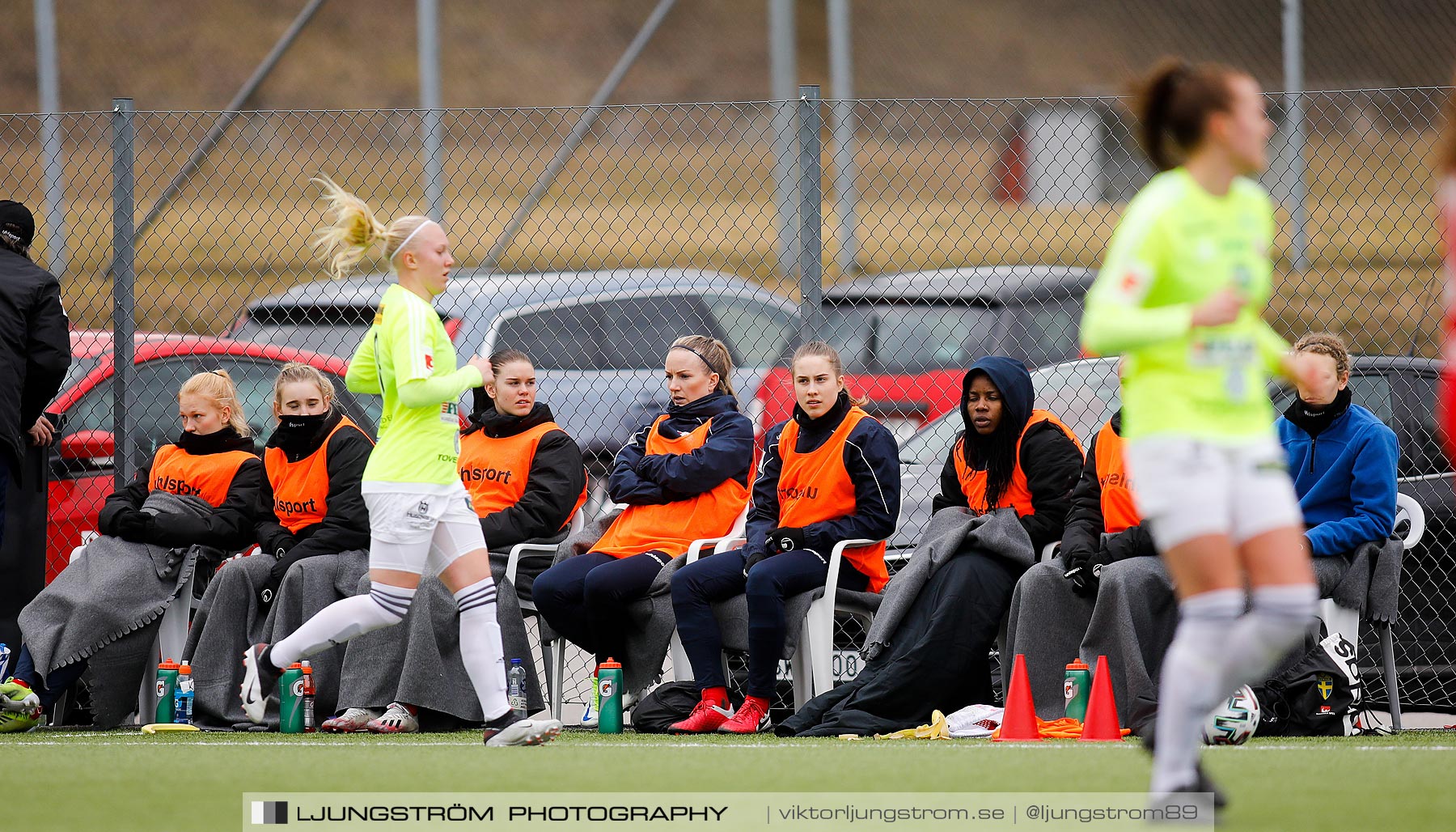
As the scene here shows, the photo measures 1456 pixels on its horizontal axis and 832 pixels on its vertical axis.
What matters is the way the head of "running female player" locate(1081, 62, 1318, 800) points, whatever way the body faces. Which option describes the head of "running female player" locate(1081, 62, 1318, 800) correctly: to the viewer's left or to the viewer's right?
to the viewer's right

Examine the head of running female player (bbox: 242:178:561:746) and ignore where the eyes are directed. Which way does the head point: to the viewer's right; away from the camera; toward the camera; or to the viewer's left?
to the viewer's right

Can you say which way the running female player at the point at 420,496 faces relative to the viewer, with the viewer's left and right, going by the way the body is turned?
facing to the right of the viewer

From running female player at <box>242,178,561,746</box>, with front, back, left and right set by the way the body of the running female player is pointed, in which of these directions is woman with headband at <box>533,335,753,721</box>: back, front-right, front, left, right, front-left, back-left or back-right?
front-left

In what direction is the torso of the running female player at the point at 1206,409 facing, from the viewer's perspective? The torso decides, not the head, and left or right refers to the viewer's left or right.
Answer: facing the viewer and to the right of the viewer

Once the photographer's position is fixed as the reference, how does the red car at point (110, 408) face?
facing the viewer and to the left of the viewer

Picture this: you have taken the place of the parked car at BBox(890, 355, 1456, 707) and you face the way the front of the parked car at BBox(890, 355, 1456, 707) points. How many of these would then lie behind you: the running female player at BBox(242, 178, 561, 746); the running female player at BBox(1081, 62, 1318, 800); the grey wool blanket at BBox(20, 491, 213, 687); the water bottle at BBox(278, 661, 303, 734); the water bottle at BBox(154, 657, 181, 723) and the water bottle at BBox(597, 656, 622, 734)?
0

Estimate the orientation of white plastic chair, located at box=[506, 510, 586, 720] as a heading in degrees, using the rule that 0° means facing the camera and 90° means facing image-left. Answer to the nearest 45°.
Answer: approximately 45°

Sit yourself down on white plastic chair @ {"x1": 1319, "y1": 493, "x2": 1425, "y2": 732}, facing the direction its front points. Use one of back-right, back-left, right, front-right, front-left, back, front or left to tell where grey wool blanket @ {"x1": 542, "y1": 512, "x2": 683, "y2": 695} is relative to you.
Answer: front-right

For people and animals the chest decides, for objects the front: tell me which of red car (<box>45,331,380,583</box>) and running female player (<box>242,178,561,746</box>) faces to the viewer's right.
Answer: the running female player

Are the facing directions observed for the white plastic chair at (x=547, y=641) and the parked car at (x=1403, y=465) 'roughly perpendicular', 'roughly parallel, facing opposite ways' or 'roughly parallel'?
roughly parallel

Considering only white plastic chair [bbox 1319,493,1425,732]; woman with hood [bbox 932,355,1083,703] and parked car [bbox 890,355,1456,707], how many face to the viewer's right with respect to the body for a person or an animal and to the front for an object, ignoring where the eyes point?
0

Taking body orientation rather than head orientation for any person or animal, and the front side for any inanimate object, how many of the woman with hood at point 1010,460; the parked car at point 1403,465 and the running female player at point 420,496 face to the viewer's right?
1

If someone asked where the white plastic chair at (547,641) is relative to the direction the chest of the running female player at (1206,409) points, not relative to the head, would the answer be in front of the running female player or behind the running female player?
behind

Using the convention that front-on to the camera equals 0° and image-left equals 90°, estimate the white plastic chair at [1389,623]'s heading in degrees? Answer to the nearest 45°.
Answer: approximately 45°

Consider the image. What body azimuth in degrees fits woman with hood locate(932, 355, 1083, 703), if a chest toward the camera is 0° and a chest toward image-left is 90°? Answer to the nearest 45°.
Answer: approximately 45°

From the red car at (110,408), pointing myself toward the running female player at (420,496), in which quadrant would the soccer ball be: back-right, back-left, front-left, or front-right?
front-left
